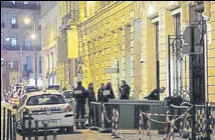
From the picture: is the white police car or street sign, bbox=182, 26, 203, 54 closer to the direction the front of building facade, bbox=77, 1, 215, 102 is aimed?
the white police car

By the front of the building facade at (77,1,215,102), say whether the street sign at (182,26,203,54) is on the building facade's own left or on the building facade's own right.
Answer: on the building facade's own left

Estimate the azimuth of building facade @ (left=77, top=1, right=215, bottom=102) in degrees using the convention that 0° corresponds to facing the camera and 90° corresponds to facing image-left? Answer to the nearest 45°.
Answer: approximately 45°

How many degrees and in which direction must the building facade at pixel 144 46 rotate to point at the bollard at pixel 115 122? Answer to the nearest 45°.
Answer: approximately 45° to its left
